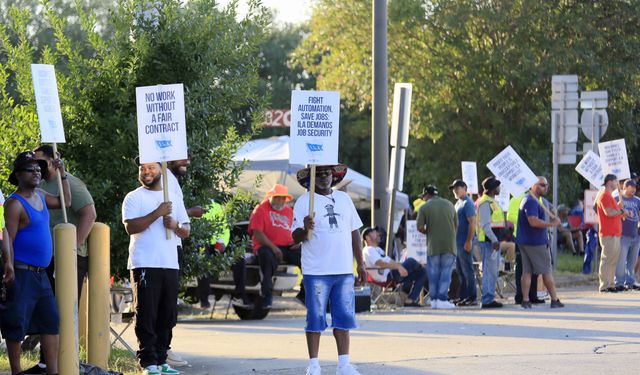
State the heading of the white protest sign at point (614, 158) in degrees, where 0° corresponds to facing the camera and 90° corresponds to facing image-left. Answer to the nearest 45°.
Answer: approximately 0°

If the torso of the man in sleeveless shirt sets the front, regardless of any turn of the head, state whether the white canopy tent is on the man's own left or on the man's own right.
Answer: on the man's own left

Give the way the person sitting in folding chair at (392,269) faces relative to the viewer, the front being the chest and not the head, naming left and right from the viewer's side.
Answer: facing to the right of the viewer
